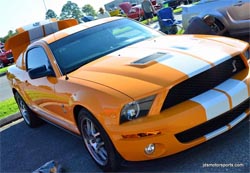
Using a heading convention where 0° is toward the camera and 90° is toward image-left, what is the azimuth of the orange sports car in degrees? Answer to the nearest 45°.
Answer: approximately 315°

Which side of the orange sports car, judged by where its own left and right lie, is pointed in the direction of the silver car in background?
left

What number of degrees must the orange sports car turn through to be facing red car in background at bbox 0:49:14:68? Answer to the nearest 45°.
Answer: approximately 135° to its left
